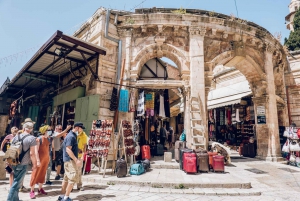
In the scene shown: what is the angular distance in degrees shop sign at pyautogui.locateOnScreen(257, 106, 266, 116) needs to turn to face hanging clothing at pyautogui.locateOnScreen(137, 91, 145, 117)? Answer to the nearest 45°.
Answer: approximately 45° to its right

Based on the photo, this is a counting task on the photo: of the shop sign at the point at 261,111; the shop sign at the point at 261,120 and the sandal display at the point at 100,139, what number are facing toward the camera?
3

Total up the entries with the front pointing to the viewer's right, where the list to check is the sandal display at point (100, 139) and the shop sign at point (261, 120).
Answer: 0

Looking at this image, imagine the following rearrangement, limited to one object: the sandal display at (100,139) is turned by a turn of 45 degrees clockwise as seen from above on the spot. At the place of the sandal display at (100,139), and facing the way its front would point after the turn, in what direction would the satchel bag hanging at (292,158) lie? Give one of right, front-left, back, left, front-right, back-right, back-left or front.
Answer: back-left

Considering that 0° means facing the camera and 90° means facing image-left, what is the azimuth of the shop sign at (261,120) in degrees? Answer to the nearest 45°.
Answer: approximately 0°
